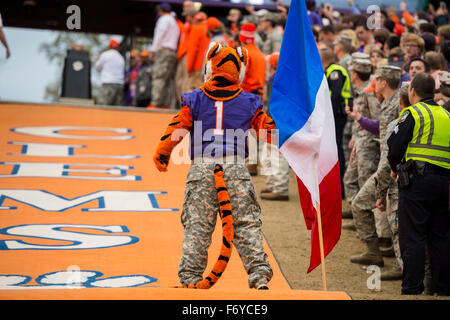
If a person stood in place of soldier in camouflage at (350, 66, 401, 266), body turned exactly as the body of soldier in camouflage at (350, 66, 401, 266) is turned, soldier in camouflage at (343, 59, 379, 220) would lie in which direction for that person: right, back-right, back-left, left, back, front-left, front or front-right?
right

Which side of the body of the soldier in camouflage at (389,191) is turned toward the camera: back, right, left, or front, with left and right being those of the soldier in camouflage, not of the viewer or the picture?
left

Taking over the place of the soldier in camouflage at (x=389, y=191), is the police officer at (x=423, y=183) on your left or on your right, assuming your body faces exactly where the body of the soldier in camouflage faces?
on your left

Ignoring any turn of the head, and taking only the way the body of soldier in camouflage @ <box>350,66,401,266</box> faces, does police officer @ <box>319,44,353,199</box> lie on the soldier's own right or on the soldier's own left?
on the soldier's own right

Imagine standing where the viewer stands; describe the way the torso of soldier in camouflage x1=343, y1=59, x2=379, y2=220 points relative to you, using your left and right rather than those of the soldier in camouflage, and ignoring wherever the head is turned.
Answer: facing to the left of the viewer

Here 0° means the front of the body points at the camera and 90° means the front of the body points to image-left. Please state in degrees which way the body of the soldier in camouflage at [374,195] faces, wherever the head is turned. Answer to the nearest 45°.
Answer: approximately 90°

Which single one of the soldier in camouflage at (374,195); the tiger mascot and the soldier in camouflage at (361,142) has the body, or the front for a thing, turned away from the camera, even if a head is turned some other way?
the tiger mascot

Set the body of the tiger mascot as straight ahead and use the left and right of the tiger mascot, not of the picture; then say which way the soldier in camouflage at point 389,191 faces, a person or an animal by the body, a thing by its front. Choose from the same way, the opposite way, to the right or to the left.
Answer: to the left

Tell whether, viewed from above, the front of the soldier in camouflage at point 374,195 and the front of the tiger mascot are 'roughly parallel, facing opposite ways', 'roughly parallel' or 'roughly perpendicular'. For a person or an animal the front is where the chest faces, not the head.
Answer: roughly perpendicular

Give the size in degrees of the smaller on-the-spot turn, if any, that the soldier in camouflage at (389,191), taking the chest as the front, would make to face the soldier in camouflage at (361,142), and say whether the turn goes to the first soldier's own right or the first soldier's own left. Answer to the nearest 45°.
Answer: approximately 90° to the first soldier's own right

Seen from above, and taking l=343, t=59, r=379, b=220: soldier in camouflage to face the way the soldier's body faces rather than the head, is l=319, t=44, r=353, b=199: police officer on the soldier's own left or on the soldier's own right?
on the soldier's own right

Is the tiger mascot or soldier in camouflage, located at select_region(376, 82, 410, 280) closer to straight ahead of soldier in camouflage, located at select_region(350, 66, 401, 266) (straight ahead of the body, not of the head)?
the tiger mascot

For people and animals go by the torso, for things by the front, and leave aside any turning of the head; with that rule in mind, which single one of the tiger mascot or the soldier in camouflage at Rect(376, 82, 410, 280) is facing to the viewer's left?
the soldier in camouflage

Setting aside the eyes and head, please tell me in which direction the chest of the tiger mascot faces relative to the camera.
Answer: away from the camera

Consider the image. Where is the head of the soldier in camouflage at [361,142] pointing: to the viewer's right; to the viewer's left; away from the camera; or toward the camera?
to the viewer's left

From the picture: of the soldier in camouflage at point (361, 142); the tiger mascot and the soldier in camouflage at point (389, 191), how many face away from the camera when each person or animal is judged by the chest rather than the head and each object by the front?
1
